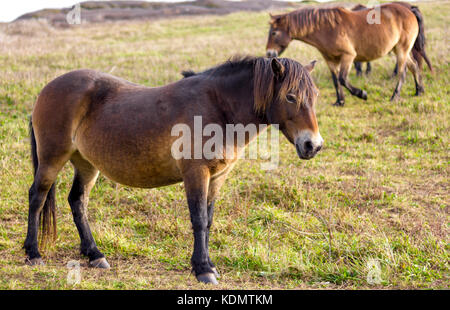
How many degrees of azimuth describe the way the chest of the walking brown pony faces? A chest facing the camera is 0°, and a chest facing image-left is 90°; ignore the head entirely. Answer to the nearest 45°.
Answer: approximately 90°

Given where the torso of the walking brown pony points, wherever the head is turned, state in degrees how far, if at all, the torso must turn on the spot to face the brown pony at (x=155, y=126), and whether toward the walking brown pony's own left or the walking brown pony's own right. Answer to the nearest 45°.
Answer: approximately 90° to the walking brown pony's own left
